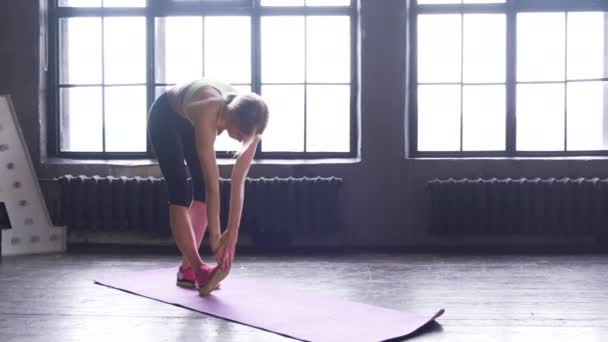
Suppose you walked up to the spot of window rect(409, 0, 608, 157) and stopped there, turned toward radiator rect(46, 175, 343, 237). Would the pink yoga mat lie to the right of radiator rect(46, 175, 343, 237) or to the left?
left

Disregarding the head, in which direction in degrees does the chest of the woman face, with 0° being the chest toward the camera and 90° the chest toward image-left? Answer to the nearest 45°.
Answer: approximately 315°

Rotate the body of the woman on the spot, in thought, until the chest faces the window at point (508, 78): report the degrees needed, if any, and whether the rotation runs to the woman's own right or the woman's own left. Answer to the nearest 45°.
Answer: approximately 90° to the woman's own left

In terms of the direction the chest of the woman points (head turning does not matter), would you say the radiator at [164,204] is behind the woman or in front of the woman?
behind

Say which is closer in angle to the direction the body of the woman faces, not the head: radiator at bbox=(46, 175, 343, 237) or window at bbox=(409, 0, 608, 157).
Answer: the window

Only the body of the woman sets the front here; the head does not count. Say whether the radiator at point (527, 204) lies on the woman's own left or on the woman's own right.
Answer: on the woman's own left

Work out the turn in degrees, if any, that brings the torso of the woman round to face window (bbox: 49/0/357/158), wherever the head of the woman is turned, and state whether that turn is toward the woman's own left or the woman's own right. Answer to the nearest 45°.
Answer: approximately 135° to the woman's own left
